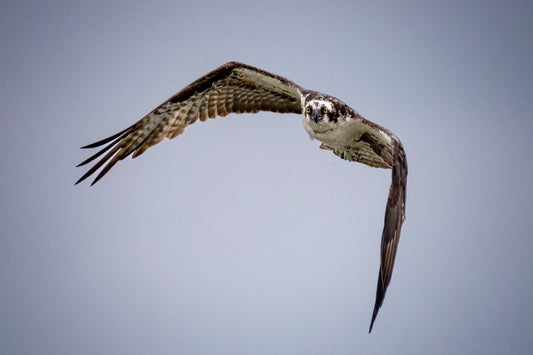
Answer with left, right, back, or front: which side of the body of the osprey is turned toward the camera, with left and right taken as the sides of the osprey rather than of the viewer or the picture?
front
